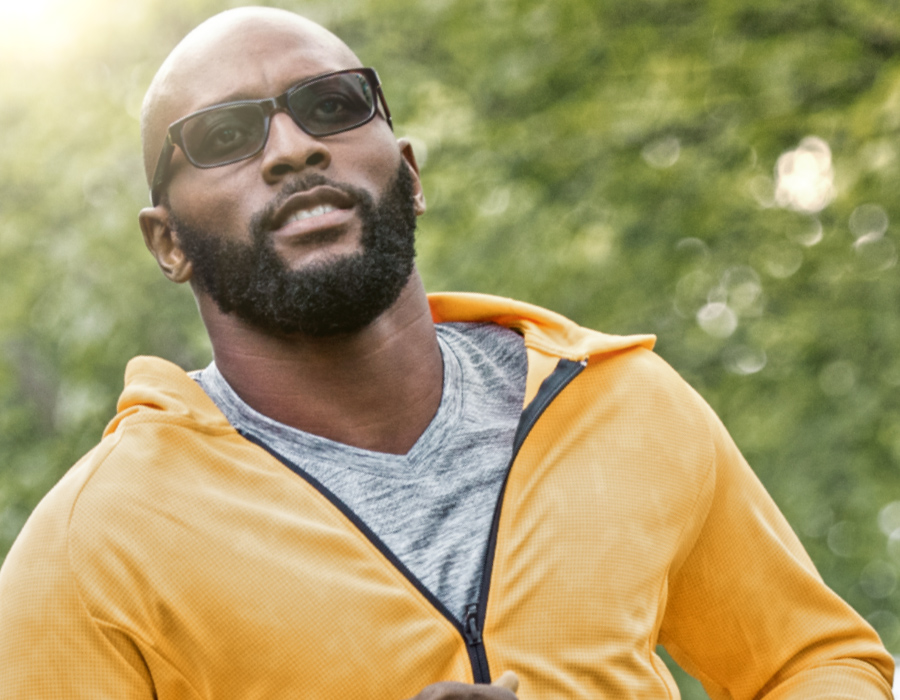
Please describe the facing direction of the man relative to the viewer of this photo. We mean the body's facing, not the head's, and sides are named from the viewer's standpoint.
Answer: facing the viewer
